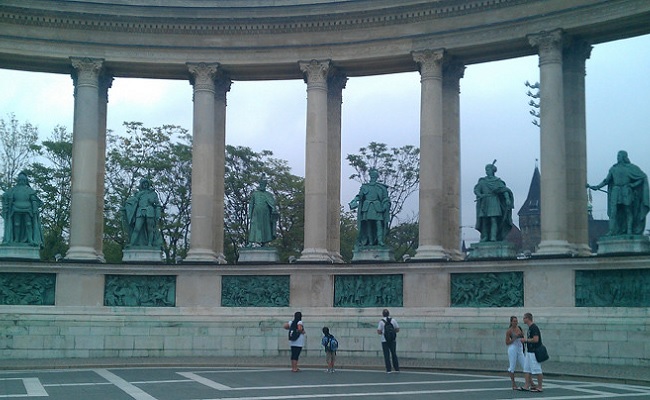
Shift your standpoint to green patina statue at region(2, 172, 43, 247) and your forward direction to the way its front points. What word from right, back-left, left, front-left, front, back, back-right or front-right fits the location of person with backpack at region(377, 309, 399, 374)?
front-left

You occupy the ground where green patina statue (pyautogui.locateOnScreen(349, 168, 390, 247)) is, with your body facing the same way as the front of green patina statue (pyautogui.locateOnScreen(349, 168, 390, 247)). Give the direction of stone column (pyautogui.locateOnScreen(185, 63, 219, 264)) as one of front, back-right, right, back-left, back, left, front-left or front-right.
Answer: right

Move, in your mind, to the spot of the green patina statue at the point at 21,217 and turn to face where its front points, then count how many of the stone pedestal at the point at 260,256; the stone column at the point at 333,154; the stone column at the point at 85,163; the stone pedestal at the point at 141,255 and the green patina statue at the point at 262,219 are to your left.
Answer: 5

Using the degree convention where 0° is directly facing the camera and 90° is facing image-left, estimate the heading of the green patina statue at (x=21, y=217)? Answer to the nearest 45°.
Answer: approximately 0°

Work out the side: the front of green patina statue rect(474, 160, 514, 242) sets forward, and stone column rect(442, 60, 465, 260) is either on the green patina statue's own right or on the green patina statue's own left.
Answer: on the green patina statue's own right

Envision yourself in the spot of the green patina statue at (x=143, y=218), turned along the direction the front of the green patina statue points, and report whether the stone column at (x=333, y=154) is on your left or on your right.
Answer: on your left

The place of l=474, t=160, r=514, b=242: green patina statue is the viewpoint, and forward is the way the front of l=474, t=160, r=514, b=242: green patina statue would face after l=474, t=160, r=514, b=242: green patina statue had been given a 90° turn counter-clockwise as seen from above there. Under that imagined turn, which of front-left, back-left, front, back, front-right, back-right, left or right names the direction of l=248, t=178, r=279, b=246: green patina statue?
back-right
